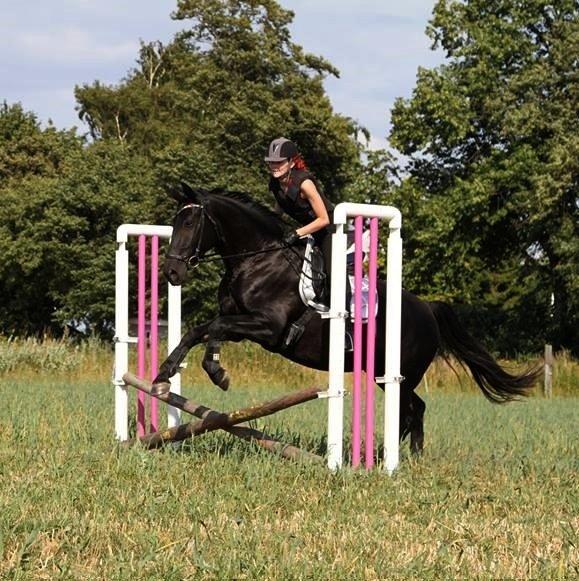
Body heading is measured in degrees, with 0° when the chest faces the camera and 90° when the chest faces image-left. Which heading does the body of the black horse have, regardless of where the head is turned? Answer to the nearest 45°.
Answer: approximately 90°

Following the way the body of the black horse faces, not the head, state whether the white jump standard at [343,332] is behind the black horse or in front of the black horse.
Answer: behind

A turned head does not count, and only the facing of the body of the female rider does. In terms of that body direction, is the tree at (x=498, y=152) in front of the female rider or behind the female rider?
behind

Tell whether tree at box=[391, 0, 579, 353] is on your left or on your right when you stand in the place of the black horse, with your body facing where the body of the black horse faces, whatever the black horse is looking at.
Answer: on your right

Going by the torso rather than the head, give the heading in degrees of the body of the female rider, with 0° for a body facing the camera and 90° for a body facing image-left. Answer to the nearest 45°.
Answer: approximately 45°

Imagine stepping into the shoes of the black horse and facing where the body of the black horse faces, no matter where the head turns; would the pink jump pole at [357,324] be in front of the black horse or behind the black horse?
behind
